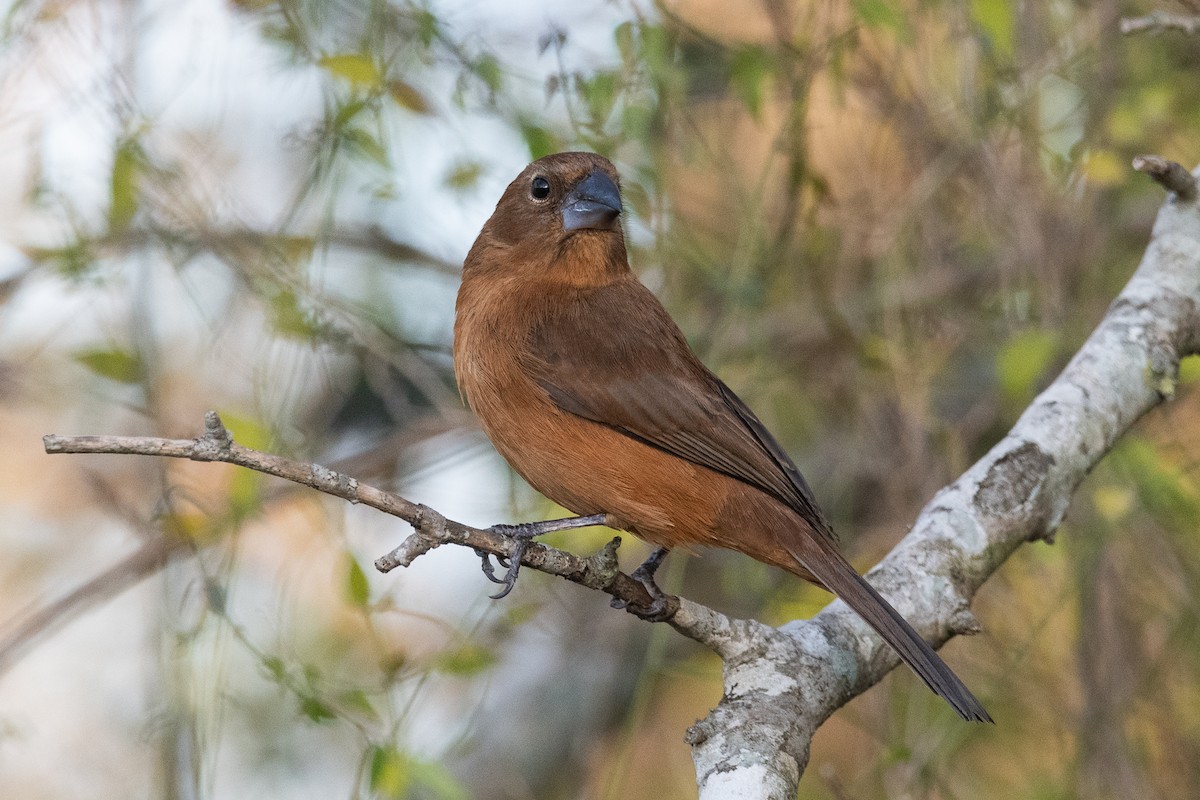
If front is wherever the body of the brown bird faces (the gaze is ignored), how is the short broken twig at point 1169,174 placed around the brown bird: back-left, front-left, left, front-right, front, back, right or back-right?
back

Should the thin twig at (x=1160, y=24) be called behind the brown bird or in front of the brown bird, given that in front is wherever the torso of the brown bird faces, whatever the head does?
behind

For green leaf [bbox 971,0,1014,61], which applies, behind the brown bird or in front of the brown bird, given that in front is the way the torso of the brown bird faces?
behind

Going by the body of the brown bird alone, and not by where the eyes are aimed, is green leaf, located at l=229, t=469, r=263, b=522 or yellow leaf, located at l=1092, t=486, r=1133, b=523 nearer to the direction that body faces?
the green leaf

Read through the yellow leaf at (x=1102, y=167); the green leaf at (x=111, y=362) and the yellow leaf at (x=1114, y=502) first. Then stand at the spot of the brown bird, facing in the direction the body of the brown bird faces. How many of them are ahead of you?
1

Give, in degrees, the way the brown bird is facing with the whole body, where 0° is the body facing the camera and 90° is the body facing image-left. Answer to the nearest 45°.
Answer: approximately 90°

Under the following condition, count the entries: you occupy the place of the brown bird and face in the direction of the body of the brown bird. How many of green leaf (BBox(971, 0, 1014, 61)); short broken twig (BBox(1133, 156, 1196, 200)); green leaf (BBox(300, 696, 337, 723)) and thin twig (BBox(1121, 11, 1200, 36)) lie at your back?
3

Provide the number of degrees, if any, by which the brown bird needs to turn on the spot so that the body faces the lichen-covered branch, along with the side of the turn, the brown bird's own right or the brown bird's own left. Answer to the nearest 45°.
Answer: approximately 180°
